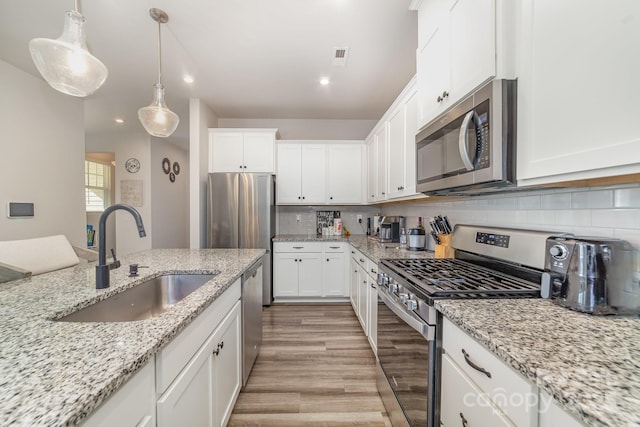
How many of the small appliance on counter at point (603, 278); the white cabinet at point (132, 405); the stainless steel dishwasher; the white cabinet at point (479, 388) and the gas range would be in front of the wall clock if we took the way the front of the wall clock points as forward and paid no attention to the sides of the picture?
5

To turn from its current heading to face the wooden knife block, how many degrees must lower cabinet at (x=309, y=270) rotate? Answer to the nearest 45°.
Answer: approximately 45° to its left

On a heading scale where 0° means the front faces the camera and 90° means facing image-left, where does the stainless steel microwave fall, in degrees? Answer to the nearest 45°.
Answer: approximately 45°

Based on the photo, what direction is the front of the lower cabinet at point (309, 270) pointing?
toward the camera

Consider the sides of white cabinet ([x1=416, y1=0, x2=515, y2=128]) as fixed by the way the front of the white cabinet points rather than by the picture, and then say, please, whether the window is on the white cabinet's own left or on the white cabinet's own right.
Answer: on the white cabinet's own right

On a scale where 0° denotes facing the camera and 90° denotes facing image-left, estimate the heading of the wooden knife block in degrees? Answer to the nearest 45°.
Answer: approximately 45°

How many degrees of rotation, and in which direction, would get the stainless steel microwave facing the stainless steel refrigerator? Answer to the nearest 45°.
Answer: approximately 90° to its right

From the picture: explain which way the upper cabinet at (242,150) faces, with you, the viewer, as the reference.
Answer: facing the viewer

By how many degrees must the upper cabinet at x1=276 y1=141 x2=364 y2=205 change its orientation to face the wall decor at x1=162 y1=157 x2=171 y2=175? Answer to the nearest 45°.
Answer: approximately 135° to its right

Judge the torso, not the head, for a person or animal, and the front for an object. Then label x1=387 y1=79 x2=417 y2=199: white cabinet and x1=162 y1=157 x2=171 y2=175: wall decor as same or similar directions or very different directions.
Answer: very different directions

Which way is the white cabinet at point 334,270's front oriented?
toward the camera

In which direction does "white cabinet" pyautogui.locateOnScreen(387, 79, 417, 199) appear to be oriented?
to the viewer's left

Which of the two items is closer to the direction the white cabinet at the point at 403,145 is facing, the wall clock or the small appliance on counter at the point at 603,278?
the wall clock
